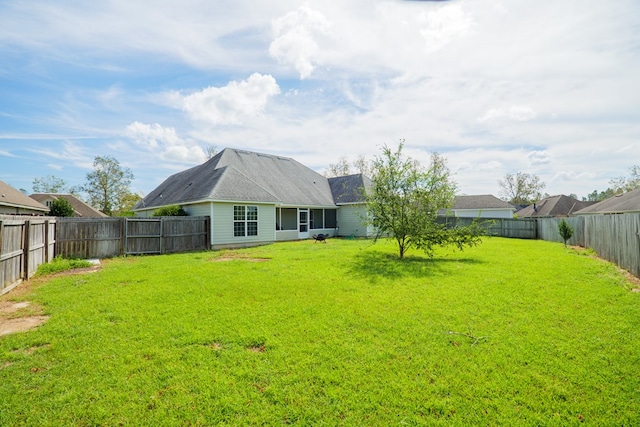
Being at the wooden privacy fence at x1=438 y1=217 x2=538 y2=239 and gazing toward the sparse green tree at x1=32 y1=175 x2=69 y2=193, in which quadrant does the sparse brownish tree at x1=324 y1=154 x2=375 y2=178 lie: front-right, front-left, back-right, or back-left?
front-right

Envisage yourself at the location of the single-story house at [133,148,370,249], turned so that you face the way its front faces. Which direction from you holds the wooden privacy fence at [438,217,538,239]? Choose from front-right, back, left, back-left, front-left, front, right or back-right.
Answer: back-right

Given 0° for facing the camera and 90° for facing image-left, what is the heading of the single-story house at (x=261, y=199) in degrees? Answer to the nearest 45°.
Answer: approximately 135°

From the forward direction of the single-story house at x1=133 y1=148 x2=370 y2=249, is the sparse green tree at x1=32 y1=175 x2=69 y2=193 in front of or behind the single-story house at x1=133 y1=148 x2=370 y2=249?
in front

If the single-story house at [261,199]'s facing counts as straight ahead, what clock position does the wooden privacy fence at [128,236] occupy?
The wooden privacy fence is roughly at 9 o'clock from the single-story house.

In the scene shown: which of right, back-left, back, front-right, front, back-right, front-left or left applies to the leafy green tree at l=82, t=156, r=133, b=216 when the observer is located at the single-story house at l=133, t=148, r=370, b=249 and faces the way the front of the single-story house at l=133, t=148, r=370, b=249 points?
front

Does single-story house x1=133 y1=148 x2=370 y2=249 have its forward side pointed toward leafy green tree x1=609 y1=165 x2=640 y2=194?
no

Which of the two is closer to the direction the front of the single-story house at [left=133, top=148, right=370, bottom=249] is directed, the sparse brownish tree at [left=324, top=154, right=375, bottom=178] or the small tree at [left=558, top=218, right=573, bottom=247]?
the sparse brownish tree
